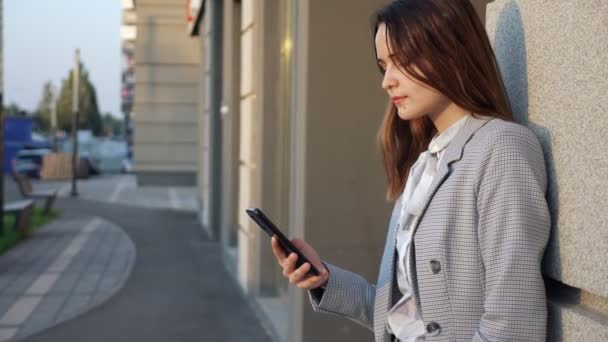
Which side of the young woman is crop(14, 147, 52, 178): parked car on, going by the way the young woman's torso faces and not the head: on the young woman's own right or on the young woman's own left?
on the young woman's own right

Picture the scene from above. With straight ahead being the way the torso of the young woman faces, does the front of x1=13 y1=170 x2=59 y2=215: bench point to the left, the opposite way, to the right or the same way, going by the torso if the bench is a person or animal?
the opposite way

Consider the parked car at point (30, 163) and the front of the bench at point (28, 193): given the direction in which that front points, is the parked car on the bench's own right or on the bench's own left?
on the bench's own left

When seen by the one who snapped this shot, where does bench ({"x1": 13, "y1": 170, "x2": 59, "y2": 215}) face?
facing to the right of the viewer

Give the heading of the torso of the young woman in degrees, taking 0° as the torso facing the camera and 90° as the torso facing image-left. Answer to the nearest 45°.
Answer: approximately 45°

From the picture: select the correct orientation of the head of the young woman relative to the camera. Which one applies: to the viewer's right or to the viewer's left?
to the viewer's left

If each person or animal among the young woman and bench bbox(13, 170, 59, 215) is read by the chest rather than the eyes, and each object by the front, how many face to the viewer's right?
1

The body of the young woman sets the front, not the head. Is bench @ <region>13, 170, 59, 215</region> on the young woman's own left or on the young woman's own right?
on the young woman's own right

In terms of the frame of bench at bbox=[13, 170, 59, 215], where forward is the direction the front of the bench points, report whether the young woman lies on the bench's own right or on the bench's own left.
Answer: on the bench's own right
